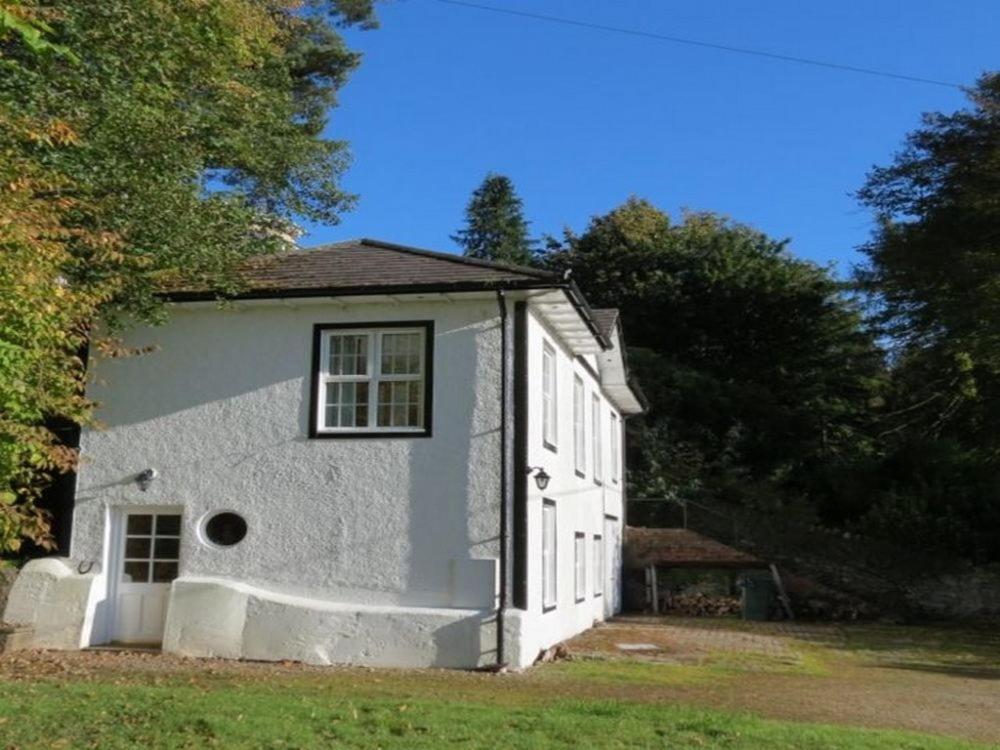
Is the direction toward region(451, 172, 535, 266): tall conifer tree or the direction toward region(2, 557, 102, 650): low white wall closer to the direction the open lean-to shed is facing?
the low white wall

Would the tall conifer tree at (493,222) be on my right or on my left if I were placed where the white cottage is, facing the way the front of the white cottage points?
on my left

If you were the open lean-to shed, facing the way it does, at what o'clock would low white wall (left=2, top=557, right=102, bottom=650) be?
The low white wall is roughly at 1 o'clock from the open lean-to shed.

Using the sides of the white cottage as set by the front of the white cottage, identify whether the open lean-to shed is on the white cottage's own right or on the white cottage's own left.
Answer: on the white cottage's own left

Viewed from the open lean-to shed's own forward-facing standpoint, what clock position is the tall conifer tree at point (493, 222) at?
The tall conifer tree is roughly at 5 o'clock from the open lean-to shed.
